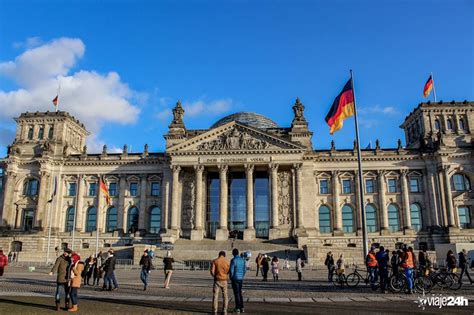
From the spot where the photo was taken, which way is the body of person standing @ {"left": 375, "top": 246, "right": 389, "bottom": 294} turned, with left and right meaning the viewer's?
facing away from the viewer

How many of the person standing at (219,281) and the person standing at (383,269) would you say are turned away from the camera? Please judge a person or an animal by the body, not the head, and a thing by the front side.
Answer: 2

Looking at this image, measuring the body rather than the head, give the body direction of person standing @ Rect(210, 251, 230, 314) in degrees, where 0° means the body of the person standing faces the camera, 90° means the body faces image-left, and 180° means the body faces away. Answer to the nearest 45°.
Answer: approximately 180°

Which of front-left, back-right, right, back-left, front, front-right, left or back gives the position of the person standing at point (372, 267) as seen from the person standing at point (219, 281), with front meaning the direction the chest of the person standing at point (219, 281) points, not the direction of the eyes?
front-right

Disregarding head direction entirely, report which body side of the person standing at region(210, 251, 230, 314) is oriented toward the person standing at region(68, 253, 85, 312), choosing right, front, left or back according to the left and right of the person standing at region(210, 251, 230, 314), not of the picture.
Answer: left

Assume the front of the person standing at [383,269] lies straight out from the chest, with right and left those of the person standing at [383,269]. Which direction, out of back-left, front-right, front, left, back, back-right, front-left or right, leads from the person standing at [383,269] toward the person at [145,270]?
left

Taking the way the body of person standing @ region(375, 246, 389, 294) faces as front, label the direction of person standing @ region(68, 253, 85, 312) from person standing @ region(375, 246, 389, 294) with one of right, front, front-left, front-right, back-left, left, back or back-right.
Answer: back-left
